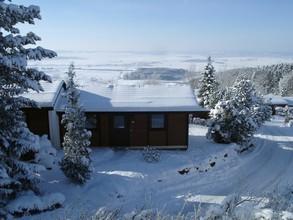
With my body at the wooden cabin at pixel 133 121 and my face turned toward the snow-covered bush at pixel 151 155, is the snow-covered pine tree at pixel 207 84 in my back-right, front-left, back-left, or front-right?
back-left

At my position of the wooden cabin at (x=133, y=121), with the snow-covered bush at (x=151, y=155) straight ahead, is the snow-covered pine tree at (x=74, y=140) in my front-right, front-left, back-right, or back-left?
front-right

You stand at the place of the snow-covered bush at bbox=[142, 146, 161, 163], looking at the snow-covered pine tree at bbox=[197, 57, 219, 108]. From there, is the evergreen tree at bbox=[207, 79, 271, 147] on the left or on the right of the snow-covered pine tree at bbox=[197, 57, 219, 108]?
right

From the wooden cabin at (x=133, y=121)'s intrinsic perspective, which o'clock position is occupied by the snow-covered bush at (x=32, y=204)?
The snow-covered bush is roughly at 1 o'clock from the wooden cabin.

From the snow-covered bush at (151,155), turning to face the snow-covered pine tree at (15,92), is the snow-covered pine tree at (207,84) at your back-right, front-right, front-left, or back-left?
back-right

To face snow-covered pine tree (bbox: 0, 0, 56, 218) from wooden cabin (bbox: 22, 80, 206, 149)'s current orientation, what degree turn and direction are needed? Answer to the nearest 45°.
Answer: approximately 45° to its right

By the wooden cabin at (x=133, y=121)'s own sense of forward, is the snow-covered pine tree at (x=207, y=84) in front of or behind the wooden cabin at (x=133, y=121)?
behind

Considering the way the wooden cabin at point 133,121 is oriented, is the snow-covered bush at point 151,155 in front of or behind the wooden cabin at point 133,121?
in front

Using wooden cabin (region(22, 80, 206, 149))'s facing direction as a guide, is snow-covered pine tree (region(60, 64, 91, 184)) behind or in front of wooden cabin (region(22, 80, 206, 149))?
in front

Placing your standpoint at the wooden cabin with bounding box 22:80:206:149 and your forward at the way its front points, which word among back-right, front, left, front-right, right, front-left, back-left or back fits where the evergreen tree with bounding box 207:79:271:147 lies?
left

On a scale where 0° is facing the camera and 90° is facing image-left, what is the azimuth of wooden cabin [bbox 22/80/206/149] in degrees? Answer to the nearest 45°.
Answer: approximately 0°
